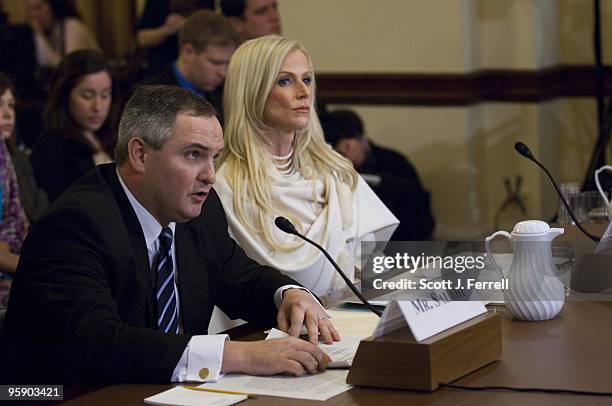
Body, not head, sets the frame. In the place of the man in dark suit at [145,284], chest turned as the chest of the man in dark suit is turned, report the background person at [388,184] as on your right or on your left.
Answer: on your left

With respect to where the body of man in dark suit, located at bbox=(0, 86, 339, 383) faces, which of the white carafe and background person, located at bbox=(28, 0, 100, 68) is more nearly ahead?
the white carafe

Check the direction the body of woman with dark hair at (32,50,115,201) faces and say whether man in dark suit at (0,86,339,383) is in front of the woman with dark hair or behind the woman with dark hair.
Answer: in front

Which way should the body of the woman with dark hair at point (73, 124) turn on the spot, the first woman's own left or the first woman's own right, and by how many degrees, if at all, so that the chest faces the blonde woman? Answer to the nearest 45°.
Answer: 0° — they already face them

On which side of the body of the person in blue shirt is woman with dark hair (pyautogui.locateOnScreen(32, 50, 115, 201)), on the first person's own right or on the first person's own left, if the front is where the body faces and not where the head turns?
on the first person's own right

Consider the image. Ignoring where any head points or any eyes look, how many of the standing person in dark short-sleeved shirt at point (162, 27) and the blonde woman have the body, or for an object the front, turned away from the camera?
0

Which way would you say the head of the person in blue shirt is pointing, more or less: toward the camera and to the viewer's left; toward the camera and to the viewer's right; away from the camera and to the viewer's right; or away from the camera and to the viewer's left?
toward the camera and to the viewer's right

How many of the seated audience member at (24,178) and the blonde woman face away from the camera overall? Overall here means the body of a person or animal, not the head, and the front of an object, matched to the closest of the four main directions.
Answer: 0

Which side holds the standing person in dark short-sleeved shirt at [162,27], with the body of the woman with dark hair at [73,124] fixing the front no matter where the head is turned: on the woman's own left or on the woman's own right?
on the woman's own left

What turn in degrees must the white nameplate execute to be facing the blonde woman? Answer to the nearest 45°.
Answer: approximately 135° to its left

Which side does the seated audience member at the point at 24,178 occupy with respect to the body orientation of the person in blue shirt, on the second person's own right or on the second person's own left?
on the second person's own right

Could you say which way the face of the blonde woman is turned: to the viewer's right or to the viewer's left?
to the viewer's right

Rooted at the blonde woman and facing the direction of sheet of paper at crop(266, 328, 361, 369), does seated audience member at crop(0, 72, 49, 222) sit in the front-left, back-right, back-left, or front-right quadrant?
back-right
